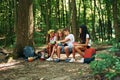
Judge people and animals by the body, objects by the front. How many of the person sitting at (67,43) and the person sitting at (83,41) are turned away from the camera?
0

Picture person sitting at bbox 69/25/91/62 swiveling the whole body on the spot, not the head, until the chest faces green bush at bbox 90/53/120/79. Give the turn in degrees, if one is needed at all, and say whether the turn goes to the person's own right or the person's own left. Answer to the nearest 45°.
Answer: approximately 90° to the person's own left

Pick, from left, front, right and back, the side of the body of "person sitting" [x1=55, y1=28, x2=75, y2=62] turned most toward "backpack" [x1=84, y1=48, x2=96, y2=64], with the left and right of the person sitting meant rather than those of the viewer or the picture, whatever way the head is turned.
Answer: left

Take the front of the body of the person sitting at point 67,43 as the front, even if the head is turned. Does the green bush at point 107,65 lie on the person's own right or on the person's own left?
on the person's own left

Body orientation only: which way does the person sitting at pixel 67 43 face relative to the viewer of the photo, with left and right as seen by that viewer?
facing the viewer and to the left of the viewer

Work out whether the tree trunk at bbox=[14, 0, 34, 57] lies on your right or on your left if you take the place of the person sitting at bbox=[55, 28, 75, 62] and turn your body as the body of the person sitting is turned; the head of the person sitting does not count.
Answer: on your right

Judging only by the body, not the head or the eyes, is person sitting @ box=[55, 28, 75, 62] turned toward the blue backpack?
no

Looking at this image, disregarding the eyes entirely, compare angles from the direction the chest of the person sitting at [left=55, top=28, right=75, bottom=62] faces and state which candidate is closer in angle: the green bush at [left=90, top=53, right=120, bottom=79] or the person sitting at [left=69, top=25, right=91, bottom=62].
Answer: the green bush
